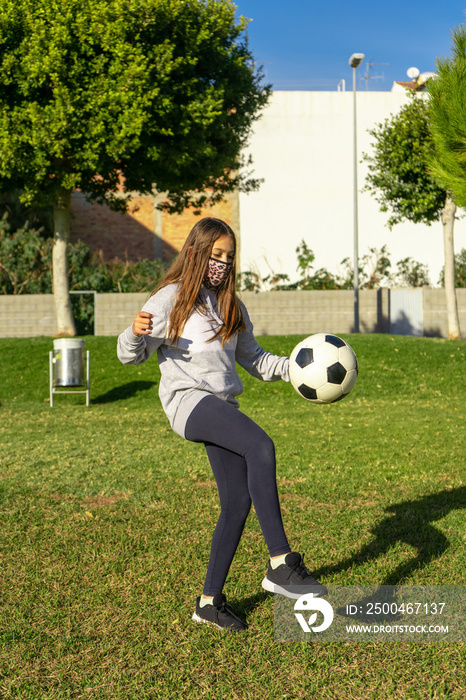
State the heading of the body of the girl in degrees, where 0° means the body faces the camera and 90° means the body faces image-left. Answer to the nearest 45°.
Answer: approximately 315°

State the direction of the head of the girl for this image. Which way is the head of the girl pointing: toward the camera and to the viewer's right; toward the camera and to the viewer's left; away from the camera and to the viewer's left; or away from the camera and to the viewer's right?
toward the camera and to the viewer's right

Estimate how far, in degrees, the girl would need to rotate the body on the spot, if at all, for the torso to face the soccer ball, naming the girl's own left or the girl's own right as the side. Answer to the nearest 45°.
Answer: approximately 90° to the girl's own left

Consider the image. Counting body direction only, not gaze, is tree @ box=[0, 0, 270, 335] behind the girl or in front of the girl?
behind

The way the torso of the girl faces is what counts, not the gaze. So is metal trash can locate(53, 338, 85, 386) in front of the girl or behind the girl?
behind

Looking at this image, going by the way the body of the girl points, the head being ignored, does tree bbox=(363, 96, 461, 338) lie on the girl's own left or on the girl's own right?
on the girl's own left
